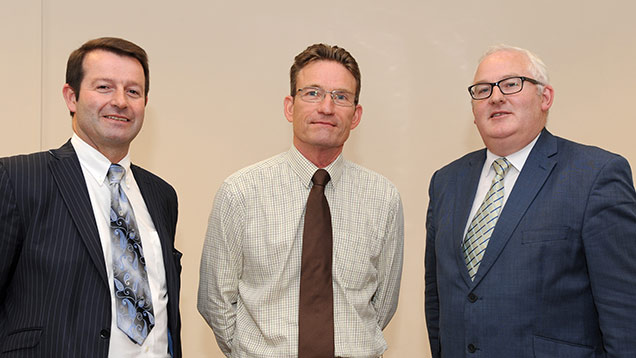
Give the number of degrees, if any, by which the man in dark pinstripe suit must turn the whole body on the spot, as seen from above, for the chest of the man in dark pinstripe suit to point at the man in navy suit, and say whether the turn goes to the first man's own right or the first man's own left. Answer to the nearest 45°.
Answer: approximately 45° to the first man's own left

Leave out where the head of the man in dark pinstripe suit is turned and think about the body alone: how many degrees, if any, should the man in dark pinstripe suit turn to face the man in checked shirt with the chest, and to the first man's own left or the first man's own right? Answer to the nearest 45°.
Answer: approximately 45° to the first man's own left

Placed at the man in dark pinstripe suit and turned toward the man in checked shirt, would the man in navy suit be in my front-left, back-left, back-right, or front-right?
front-right

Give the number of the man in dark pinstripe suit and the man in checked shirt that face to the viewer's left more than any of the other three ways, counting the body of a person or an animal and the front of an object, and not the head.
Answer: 0

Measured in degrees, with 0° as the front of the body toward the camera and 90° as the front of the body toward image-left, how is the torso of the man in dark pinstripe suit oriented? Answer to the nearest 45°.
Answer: approximately 315°

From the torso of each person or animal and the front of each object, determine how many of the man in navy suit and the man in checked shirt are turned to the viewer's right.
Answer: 0

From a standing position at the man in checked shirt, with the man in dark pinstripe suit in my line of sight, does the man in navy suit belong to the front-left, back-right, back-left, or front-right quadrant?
back-left

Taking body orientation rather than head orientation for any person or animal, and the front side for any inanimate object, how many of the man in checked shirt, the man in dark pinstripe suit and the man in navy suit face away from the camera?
0

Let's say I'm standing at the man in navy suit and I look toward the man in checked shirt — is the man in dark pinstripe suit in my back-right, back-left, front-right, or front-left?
front-left

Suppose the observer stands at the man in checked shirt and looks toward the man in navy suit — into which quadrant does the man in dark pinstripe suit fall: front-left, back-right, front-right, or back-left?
back-right

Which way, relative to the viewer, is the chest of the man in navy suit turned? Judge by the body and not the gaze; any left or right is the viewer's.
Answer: facing the viewer and to the left of the viewer

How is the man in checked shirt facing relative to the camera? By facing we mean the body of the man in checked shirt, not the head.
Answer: toward the camera

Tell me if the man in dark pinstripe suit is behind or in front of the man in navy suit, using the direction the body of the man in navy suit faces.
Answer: in front

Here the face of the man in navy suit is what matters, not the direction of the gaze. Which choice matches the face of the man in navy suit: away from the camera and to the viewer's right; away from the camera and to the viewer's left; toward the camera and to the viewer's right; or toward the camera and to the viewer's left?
toward the camera and to the viewer's left

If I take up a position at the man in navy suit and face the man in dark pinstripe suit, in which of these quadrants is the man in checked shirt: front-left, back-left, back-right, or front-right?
front-right
